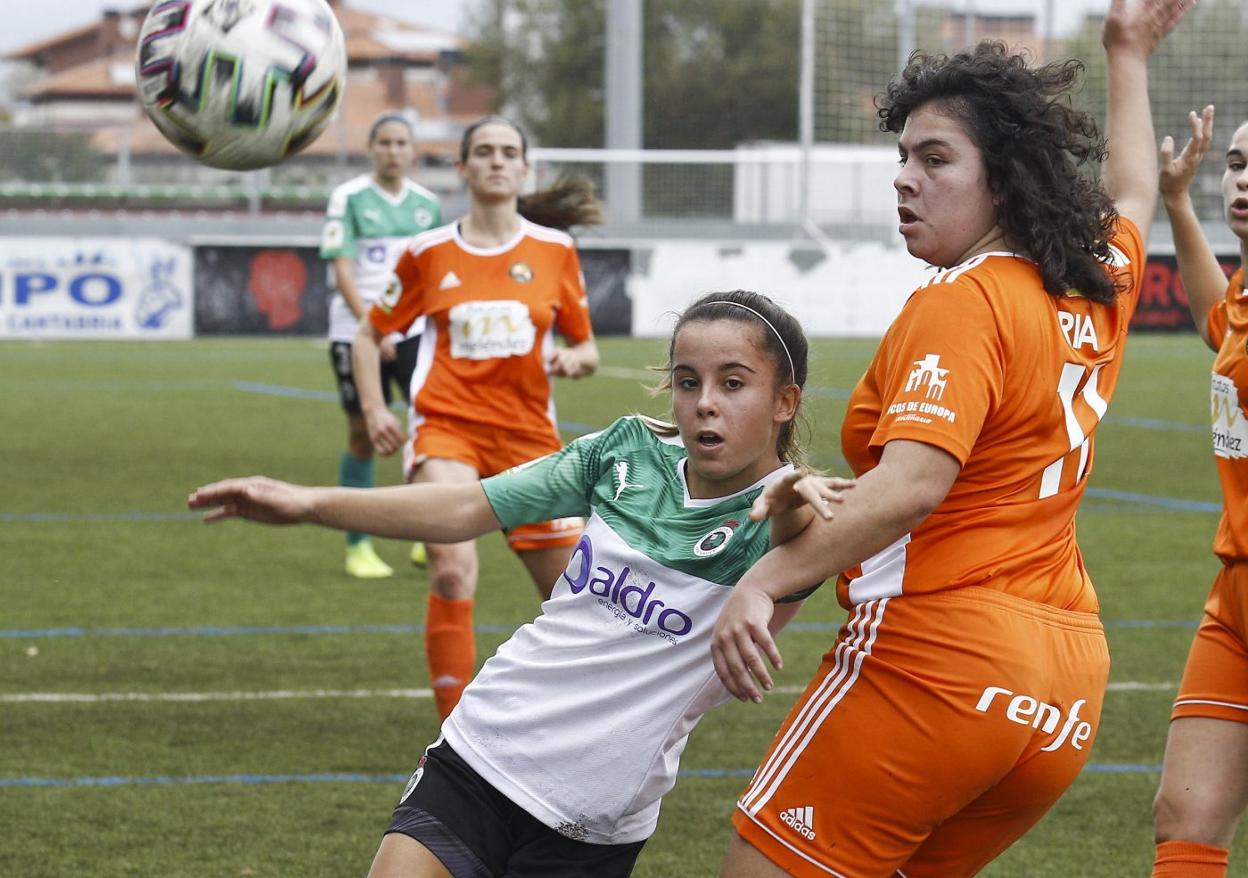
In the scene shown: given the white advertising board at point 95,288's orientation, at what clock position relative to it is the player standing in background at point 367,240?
The player standing in background is roughly at 12 o'clock from the white advertising board.

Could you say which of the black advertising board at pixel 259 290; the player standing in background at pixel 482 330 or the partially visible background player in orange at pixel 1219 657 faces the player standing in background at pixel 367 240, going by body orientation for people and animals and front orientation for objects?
the black advertising board

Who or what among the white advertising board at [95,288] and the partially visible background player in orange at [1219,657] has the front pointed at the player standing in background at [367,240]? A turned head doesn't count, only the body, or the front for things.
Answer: the white advertising board

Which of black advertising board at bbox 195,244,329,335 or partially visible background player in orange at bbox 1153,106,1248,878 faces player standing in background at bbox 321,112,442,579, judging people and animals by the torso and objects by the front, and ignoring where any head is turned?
the black advertising board

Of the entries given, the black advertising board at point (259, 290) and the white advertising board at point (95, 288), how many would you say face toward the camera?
2

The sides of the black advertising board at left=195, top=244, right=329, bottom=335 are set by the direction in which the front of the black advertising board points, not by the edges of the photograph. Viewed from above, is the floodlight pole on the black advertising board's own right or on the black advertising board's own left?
on the black advertising board's own left

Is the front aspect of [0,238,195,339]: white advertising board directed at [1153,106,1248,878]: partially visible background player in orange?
yes

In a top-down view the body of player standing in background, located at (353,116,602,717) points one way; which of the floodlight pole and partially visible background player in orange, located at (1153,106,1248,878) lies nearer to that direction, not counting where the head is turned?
the partially visible background player in orange

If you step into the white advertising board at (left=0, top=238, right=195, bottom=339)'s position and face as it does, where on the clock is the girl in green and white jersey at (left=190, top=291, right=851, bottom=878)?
The girl in green and white jersey is roughly at 12 o'clock from the white advertising board.

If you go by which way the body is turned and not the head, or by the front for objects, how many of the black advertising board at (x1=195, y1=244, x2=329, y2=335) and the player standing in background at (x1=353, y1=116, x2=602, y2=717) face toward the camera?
2

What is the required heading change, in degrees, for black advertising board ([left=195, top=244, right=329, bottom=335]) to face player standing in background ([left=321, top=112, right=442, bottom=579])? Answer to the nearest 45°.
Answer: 0° — it already faces them
